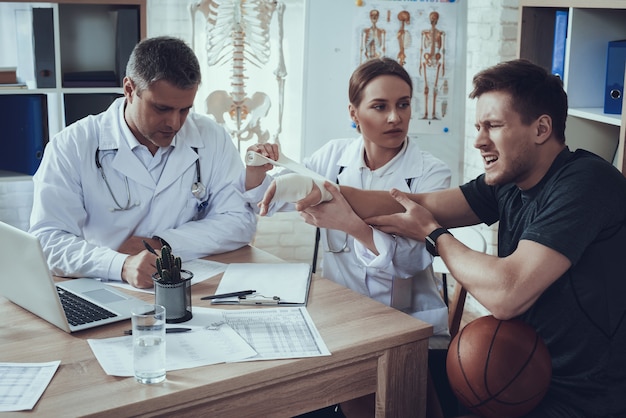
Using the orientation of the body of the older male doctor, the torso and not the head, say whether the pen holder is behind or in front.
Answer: in front

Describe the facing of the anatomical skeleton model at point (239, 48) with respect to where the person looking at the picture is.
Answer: facing the viewer

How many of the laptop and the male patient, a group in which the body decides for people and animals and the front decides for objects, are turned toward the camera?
0

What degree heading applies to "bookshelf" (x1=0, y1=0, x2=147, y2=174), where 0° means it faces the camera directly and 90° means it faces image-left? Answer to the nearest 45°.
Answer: approximately 0°

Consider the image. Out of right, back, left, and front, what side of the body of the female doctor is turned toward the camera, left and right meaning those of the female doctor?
front

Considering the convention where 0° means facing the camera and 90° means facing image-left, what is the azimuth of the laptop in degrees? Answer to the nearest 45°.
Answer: approximately 225°

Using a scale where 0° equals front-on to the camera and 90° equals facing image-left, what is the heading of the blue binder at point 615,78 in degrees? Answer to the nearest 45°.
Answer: approximately 0°

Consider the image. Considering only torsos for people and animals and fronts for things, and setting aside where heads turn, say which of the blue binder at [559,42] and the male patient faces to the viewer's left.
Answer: the male patient

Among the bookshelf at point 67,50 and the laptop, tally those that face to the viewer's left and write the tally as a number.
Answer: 0

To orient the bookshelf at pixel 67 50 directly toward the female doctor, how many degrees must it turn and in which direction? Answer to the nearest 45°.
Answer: approximately 45° to its left

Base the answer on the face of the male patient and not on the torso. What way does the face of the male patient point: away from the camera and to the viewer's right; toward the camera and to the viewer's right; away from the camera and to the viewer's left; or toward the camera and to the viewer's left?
toward the camera and to the viewer's left

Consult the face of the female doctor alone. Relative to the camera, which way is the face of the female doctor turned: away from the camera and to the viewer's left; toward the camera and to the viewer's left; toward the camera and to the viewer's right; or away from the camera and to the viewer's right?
toward the camera and to the viewer's right

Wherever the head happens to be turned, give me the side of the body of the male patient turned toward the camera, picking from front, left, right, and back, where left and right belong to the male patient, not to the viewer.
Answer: left

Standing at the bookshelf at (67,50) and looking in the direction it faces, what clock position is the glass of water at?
The glass of water is roughly at 12 o'clock from the bookshelf.

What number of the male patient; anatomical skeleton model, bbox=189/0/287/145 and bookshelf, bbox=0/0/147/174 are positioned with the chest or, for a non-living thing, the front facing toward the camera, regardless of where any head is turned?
2

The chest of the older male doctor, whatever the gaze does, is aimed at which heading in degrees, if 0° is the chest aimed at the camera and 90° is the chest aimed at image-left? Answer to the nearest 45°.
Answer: approximately 315°

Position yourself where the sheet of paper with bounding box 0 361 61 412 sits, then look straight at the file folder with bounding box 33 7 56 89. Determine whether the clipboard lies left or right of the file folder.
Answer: right
